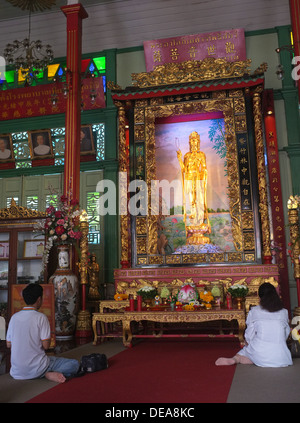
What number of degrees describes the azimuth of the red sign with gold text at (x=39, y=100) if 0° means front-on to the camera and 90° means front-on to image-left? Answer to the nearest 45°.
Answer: approximately 0°

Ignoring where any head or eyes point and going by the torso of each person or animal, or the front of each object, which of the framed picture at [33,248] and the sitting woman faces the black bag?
the framed picture

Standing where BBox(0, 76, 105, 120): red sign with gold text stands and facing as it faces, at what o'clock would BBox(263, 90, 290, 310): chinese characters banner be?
The chinese characters banner is roughly at 10 o'clock from the red sign with gold text.

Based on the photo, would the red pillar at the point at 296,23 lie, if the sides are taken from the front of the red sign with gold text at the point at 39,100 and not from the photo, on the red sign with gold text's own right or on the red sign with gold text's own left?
on the red sign with gold text's own left

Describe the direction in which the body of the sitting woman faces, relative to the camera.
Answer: away from the camera

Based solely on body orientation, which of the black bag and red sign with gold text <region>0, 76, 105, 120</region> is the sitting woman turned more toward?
the red sign with gold text

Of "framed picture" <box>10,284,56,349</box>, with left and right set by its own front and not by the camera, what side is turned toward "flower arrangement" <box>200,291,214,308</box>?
left
